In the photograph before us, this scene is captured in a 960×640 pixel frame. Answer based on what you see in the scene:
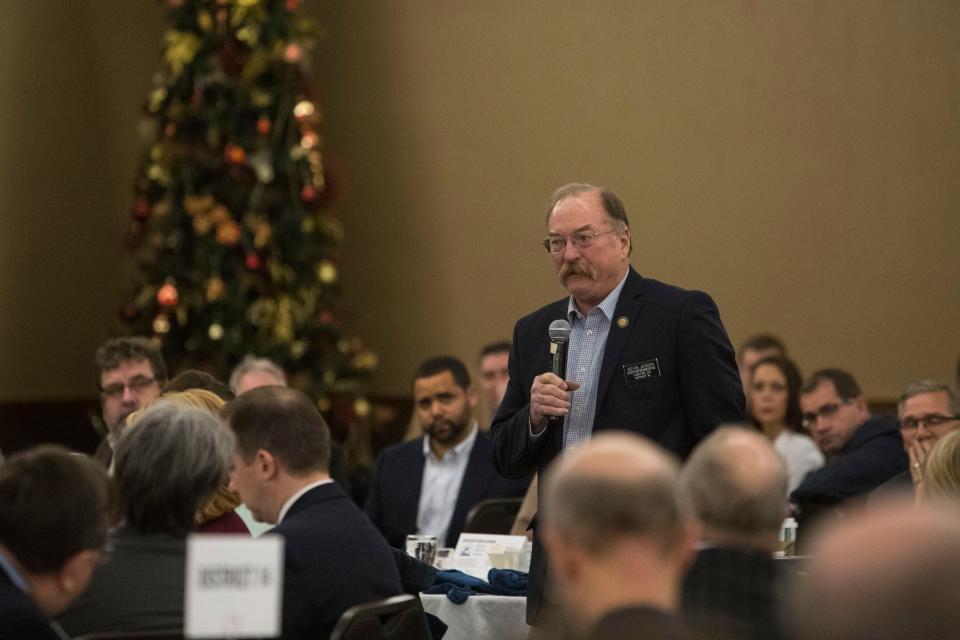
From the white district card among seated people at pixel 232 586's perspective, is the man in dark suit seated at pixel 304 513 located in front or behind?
behind

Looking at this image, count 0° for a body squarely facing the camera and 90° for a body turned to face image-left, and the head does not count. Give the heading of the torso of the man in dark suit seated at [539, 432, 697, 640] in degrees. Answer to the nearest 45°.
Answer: approximately 180°

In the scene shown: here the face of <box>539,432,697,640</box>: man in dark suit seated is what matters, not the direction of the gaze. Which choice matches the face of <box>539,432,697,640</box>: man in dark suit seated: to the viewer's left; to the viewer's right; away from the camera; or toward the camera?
away from the camera

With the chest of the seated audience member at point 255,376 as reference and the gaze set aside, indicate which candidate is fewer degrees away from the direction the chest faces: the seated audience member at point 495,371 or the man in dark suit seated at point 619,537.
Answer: the man in dark suit seated

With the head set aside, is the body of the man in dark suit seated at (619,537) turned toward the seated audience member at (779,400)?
yes

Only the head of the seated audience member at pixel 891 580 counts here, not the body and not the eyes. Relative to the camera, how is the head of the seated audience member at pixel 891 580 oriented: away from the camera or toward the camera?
away from the camera

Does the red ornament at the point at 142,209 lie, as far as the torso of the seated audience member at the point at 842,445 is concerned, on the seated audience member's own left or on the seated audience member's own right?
on the seated audience member's own right

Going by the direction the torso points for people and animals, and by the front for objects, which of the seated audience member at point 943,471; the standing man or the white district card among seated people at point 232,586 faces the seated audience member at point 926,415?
the seated audience member at point 943,471

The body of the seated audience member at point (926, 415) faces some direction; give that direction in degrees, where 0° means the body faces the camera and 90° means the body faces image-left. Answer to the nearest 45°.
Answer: approximately 45°

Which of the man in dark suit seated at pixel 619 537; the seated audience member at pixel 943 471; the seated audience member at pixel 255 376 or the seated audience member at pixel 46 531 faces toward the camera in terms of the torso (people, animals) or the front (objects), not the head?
the seated audience member at pixel 255 376

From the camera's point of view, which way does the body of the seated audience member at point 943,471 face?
away from the camera

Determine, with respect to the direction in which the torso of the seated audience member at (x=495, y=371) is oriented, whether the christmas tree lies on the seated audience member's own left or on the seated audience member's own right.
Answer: on the seated audience member's own right
